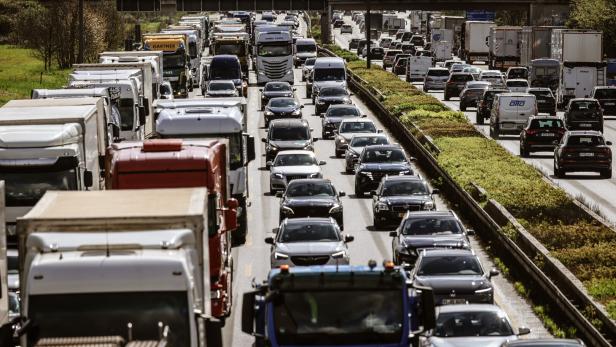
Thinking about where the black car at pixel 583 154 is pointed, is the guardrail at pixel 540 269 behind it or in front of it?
behind

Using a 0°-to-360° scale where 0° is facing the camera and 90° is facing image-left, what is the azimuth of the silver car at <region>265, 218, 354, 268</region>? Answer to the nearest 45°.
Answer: approximately 0°

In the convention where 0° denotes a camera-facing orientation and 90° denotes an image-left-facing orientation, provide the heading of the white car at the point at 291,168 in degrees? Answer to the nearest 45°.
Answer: approximately 0°

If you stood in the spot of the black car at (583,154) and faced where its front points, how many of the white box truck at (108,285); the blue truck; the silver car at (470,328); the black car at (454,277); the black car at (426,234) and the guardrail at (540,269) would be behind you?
6

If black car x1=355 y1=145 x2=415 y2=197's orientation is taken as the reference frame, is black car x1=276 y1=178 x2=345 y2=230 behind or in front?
in front

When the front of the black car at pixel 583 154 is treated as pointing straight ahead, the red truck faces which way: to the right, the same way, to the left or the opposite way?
the opposite way

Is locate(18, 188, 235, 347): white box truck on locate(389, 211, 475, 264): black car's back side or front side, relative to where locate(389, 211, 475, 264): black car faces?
on the front side

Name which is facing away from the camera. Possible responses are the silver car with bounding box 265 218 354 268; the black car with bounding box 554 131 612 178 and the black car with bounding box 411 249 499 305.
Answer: the black car with bounding box 554 131 612 178
